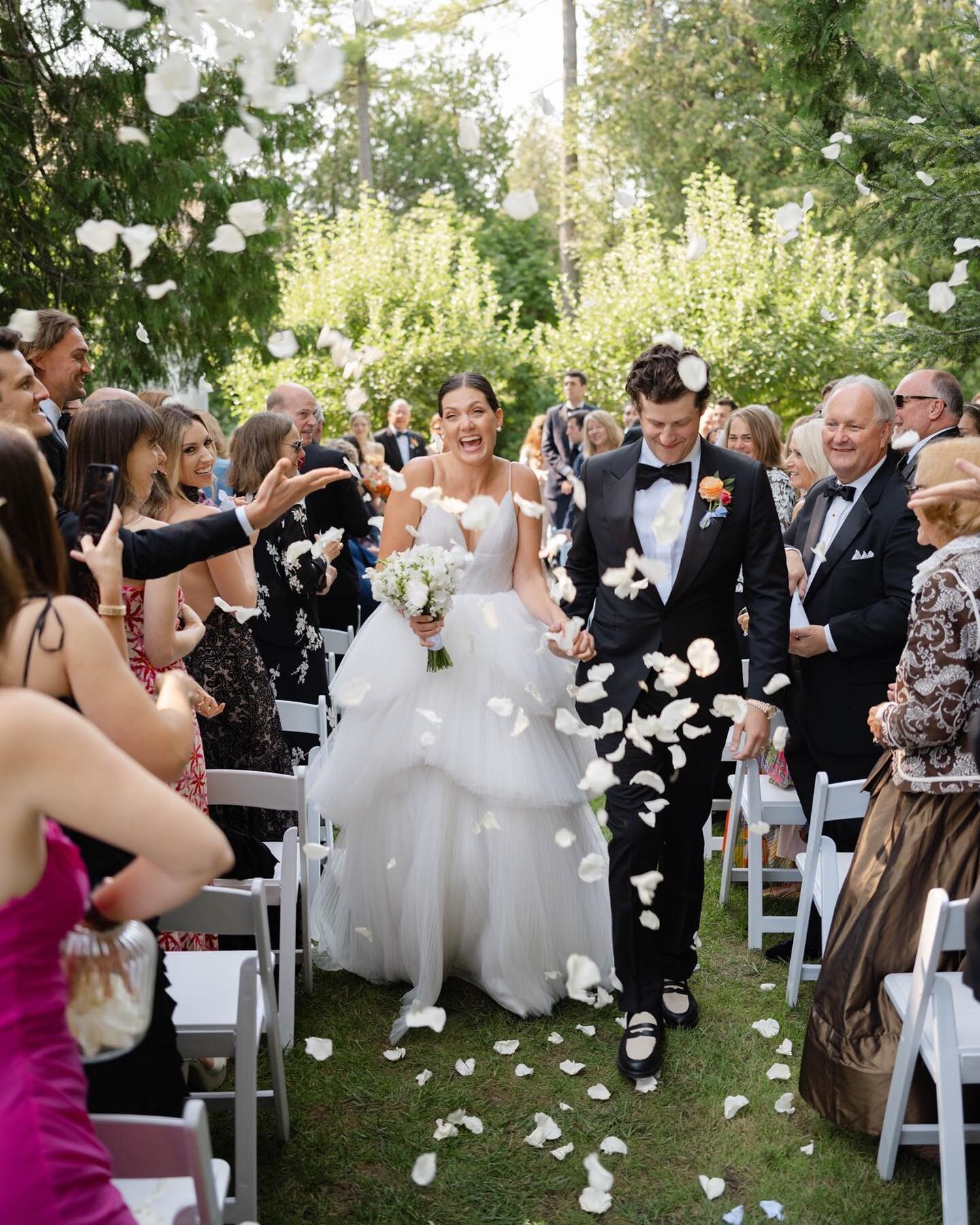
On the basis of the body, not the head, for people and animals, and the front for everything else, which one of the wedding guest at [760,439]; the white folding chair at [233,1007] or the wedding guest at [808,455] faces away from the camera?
the white folding chair

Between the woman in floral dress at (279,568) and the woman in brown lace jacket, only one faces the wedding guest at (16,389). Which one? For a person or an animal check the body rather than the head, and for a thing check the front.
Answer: the woman in brown lace jacket

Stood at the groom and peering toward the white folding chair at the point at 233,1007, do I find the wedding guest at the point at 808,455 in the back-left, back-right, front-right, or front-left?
back-right

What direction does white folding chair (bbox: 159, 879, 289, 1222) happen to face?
away from the camera

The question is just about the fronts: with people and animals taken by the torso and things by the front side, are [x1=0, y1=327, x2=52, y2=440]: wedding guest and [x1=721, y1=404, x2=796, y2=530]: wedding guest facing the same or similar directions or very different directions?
very different directions

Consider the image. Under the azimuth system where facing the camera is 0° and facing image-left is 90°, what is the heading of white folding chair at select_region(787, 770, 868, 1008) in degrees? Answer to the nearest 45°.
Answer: approximately 135°

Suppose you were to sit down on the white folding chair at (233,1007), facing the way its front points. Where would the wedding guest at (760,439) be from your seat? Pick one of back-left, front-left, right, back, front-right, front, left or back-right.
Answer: front-right

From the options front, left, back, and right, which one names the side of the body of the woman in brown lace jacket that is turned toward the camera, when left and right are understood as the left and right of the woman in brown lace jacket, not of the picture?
left

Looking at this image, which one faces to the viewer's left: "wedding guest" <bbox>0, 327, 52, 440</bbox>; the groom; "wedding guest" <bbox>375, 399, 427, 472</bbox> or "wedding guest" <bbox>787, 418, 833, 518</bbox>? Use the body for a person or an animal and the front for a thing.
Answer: "wedding guest" <bbox>787, 418, 833, 518</bbox>

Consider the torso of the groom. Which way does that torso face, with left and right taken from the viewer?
facing the viewer

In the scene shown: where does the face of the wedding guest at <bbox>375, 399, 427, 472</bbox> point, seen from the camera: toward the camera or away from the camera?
toward the camera

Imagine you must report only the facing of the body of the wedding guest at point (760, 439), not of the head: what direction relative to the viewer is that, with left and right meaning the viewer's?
facing the viewer and to the left of the viewer

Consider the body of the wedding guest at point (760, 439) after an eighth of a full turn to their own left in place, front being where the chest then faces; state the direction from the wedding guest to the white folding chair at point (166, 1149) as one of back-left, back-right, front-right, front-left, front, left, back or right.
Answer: front

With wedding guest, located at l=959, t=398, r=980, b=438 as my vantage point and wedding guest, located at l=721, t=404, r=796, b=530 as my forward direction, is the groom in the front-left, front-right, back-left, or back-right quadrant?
front-left

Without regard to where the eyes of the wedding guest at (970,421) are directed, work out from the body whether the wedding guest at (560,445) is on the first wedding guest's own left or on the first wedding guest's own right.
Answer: on the first wedding guest's own right

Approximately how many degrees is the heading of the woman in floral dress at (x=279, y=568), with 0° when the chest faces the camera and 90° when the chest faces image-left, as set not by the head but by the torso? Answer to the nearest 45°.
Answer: approximately 270°

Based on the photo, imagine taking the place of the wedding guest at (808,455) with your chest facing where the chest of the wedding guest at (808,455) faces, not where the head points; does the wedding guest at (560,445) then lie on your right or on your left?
on your right
